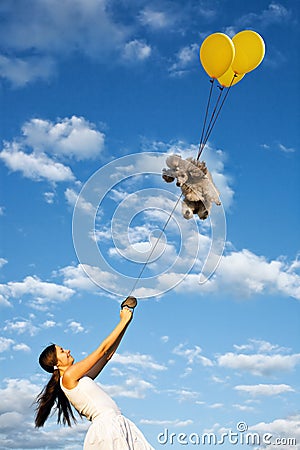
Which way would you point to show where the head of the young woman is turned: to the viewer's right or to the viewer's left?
to the viewer's right

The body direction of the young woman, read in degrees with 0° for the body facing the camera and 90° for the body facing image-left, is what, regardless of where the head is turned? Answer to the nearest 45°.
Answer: approximately 270°
